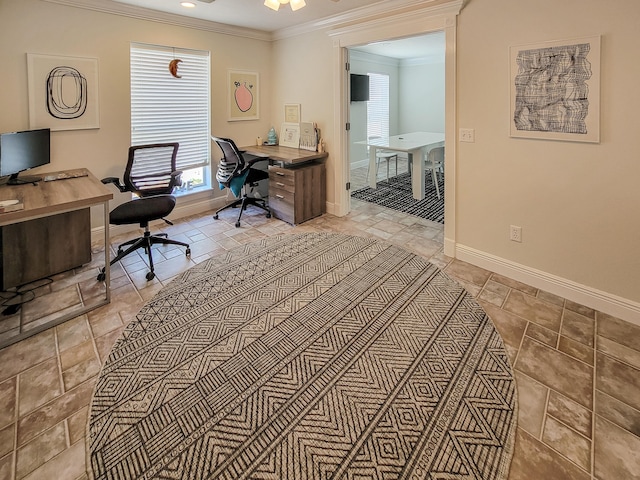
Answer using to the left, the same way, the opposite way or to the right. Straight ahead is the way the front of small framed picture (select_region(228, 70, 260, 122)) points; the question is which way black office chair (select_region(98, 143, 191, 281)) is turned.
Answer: to the right

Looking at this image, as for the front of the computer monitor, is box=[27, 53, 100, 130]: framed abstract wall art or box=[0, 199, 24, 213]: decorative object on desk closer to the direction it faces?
the decorative object on desk

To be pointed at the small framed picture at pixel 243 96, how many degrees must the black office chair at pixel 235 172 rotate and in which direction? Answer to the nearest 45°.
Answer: approximately 45° to its left

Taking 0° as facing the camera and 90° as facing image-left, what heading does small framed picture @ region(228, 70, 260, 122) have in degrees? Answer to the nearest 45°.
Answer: approximately 315°

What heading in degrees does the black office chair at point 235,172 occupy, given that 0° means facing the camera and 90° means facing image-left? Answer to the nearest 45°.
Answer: approximately 225°
